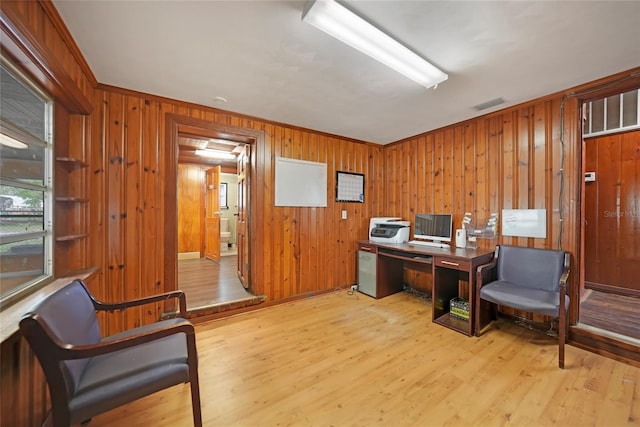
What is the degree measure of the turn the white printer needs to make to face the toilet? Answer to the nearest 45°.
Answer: approximately 90° to its right

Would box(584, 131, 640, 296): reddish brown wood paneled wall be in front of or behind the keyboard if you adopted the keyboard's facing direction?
behind

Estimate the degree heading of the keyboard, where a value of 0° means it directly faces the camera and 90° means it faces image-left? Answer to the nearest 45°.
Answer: approximately 45°

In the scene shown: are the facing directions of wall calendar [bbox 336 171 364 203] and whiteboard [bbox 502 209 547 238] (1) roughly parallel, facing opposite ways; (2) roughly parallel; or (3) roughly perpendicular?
roughly perpendicular

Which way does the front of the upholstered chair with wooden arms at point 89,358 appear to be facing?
to the viewer's right

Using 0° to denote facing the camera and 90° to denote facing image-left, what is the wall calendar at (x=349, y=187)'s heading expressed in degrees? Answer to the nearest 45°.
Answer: approximately 315°
